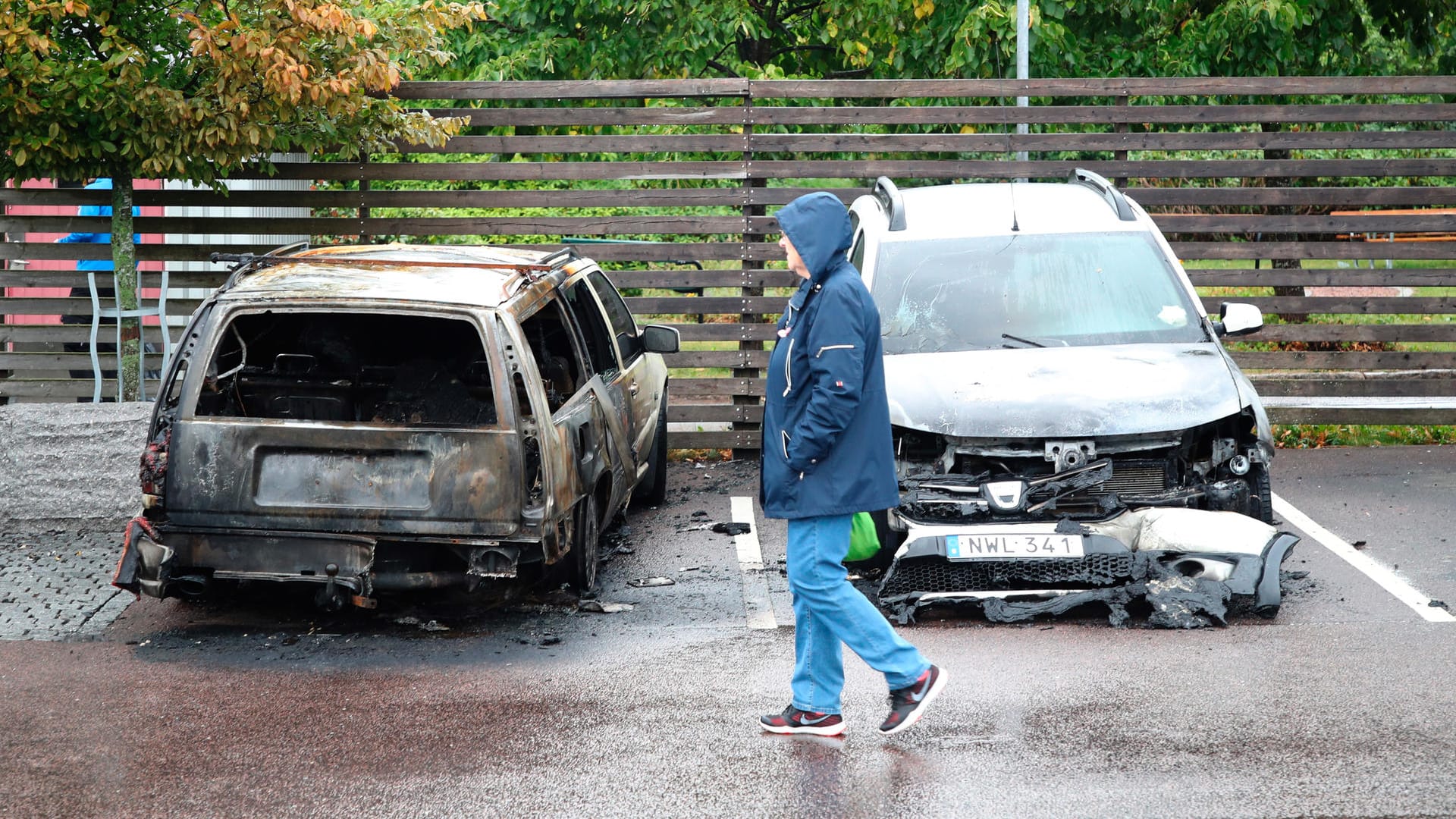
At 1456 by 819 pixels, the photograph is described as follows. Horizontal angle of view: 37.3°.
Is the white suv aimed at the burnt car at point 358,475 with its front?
no

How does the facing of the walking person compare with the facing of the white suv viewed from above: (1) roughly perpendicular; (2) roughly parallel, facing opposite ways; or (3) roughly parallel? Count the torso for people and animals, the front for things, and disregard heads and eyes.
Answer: roughly perpendicular

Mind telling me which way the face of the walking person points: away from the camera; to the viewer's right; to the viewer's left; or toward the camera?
to the viewer's left

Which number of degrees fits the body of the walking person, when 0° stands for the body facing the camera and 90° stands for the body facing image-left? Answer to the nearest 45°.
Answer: approximately 90°

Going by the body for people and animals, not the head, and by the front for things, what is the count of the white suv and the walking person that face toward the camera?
1

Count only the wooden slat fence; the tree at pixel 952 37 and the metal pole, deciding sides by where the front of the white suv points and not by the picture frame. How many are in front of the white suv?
0

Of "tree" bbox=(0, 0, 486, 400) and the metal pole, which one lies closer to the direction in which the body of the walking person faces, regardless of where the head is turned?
the tree

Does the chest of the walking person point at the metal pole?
no

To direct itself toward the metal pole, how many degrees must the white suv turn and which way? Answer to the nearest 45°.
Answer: approximately 180°

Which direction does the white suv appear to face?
toward the camera

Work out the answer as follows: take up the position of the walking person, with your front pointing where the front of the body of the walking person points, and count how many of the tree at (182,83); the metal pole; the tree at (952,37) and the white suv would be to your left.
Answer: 0

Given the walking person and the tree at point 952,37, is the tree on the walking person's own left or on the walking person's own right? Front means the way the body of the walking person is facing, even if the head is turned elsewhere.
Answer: on the walking person's own right

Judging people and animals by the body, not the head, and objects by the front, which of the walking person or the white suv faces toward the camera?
the white suv
